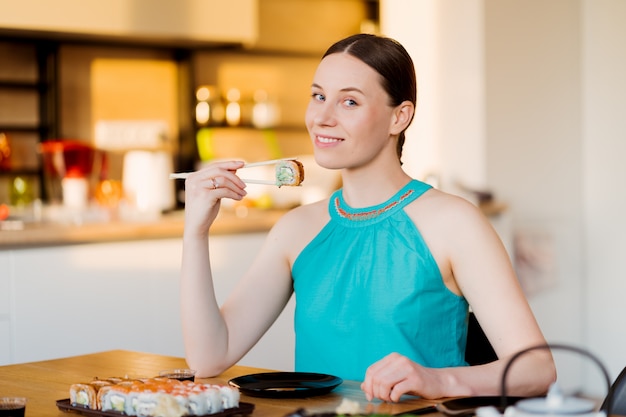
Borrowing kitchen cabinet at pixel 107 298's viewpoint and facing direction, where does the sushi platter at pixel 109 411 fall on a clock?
The sushi platter is roughly at 12 o'clock from the kitchen cabinet.

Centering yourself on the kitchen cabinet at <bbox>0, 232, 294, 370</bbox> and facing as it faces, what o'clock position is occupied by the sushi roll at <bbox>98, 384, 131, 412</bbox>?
The sushi roll is roughly at 12 o'clock from the kitchen cabinet.

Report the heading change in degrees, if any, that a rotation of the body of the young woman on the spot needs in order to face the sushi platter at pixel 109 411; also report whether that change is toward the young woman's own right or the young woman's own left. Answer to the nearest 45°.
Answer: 0° — they already face it

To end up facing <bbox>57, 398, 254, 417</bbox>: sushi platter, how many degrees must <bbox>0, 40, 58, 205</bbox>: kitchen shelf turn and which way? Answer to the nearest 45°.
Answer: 0° — it already faces it

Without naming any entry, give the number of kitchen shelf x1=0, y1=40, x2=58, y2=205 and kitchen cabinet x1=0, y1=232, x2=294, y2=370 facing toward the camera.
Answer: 2

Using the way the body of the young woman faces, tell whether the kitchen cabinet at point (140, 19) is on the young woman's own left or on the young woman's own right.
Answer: on the young woman's own right

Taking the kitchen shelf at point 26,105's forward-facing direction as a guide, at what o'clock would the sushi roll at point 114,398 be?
The sushi roll is roughly at 12 o'clock from the kitchen shelf.

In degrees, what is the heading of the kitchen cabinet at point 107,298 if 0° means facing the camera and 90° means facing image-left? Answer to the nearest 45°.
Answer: approximately 0°

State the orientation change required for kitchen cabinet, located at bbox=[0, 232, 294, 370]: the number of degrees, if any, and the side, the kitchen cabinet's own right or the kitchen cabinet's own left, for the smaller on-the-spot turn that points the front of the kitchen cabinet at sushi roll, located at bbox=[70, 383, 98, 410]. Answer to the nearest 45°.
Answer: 0° — it already faces it

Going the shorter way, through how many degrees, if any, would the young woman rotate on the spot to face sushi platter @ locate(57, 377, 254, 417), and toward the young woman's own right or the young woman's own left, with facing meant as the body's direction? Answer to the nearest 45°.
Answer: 0° — they already face it

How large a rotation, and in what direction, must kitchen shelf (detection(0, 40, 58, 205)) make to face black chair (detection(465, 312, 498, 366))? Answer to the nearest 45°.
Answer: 0° — it already faces it

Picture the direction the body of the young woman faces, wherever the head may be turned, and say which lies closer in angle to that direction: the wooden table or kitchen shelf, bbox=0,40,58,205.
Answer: the wooden table

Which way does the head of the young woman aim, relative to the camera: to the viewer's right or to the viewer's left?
to the viewer's left
